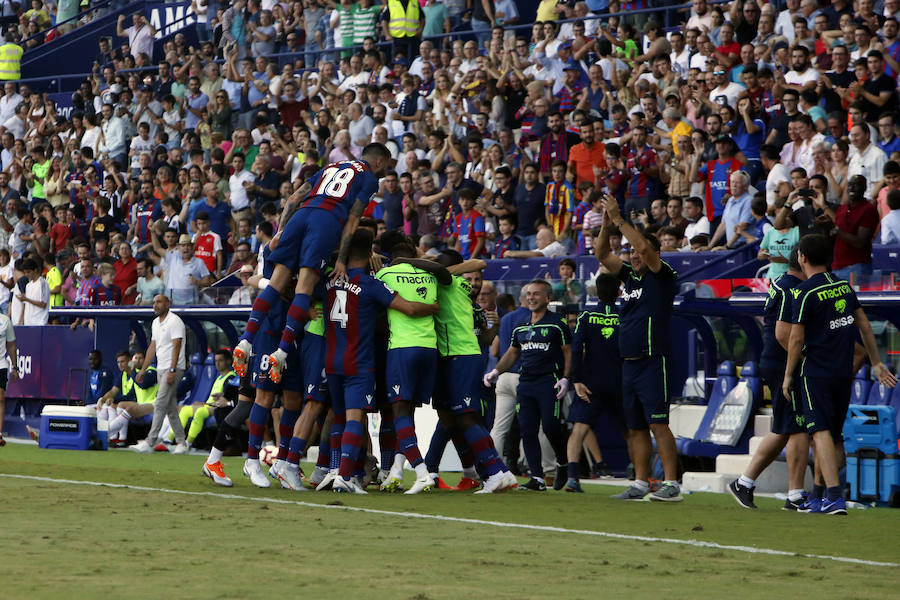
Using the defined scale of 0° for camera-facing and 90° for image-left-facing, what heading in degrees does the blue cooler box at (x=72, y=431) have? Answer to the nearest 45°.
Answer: approximately 0°

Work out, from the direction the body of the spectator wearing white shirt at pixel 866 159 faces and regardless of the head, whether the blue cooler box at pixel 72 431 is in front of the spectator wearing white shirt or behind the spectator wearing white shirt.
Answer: in front

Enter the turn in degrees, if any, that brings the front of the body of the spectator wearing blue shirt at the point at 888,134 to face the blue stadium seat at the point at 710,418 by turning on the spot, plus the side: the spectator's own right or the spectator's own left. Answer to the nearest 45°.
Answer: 0° — they already face it

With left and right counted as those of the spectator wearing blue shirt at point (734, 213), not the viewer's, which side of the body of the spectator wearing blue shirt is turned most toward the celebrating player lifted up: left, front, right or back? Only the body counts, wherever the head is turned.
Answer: front

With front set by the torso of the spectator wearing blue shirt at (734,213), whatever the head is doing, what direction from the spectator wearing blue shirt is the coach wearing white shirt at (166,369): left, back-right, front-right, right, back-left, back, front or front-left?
front-right

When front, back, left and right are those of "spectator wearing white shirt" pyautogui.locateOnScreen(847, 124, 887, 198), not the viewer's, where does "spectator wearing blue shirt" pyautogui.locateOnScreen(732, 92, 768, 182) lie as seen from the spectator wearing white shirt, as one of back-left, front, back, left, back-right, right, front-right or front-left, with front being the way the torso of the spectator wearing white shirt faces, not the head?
right

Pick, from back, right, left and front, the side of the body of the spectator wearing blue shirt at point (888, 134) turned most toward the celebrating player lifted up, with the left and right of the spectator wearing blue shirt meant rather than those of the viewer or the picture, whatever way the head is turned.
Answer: front

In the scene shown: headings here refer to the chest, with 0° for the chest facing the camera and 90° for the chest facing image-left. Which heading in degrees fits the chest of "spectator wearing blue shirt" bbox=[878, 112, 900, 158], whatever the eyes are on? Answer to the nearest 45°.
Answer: approximately 45°

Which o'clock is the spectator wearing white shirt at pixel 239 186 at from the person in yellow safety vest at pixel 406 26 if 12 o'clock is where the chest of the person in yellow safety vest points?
The spectator wearing white shirt is roughly at 2 o'clock from the person in yellow safety vest.

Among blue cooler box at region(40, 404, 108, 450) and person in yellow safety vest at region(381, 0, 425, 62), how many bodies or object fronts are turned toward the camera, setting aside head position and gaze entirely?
2

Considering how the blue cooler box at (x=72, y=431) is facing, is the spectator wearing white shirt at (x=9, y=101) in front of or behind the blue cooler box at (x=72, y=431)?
behind

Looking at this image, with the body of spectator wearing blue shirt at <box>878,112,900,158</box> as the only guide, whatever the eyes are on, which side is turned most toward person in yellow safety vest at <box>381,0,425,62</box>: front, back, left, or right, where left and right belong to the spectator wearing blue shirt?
right

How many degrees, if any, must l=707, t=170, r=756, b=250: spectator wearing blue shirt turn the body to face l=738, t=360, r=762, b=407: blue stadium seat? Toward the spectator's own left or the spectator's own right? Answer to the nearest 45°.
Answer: approximately 45° to the spectator's own left

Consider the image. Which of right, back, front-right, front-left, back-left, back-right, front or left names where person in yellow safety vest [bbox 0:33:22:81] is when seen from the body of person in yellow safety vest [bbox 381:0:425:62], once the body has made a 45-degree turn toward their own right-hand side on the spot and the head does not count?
right
